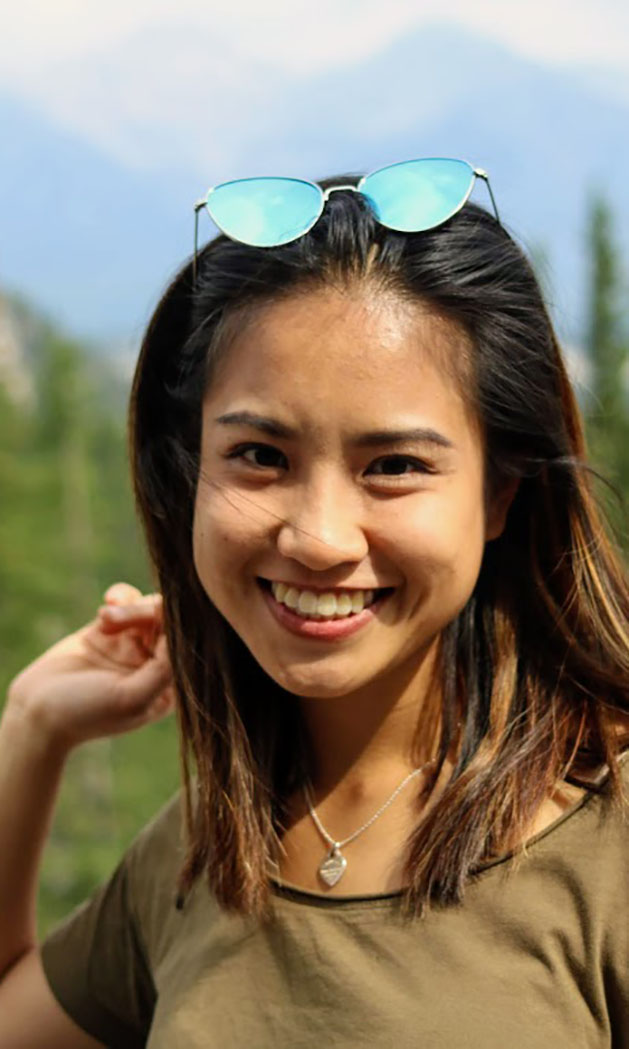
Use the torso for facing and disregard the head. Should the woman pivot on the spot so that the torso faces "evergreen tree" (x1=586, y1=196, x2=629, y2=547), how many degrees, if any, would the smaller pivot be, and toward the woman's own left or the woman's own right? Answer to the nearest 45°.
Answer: approximately 180°

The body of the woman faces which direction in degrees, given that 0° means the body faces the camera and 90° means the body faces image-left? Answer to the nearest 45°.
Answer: approximately 0°
